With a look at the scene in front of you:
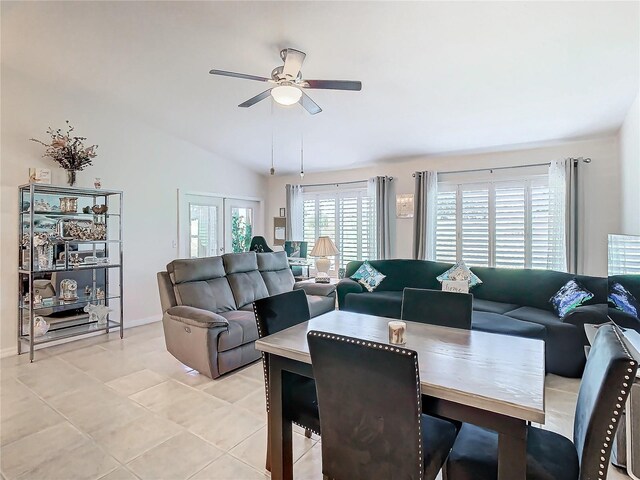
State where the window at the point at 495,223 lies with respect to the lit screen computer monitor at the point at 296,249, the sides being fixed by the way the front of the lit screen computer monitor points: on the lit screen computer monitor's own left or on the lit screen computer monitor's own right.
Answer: on the lit screen computer monitor's own left

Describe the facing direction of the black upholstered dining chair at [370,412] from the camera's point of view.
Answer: facing away from the viewer and to the right of the viewer

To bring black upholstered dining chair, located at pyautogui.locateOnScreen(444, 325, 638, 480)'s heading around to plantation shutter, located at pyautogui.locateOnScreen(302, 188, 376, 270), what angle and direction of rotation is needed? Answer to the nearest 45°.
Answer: approximately 45° to its right

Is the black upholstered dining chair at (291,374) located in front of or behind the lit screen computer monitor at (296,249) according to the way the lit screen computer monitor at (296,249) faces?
in front

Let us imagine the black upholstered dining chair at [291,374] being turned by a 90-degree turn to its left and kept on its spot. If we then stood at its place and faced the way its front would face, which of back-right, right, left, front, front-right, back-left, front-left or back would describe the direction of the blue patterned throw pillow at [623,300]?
front-right

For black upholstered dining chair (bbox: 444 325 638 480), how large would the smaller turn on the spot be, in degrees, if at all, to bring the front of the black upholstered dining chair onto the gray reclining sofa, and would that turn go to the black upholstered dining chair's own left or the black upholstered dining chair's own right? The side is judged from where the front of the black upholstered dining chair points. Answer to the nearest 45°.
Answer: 0° — it already faces it

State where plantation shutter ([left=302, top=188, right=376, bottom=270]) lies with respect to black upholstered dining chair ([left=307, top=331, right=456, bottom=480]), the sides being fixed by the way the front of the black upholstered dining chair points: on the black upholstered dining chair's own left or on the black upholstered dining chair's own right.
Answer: on the black upholstered dining chair's own left

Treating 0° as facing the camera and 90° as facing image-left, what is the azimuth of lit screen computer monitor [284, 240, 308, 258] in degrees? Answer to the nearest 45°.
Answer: approximately 0°

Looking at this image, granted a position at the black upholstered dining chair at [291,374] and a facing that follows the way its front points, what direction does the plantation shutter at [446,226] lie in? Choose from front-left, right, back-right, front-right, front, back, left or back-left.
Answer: left

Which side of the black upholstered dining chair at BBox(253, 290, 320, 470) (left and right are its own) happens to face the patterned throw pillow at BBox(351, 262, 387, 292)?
left

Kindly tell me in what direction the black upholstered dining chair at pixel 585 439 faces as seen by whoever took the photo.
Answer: facing to the left of the viewer

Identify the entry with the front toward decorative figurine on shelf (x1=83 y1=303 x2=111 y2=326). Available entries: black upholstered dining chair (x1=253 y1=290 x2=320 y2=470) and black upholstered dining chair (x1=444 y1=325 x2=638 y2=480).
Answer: black upholstered dining chair (x1=444 y1=325 x2=638 y2=480)

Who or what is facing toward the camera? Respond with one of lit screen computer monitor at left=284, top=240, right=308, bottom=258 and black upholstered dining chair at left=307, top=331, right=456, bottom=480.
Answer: the lit screen computer monitor

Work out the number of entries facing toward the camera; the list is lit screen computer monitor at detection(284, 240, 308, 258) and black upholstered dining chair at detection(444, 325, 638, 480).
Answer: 1

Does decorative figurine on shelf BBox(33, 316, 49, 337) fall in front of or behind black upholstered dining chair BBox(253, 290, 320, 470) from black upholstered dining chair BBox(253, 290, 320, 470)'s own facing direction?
behind

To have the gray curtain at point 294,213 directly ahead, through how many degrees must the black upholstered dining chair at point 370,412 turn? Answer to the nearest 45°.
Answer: approximately 45° to its left
